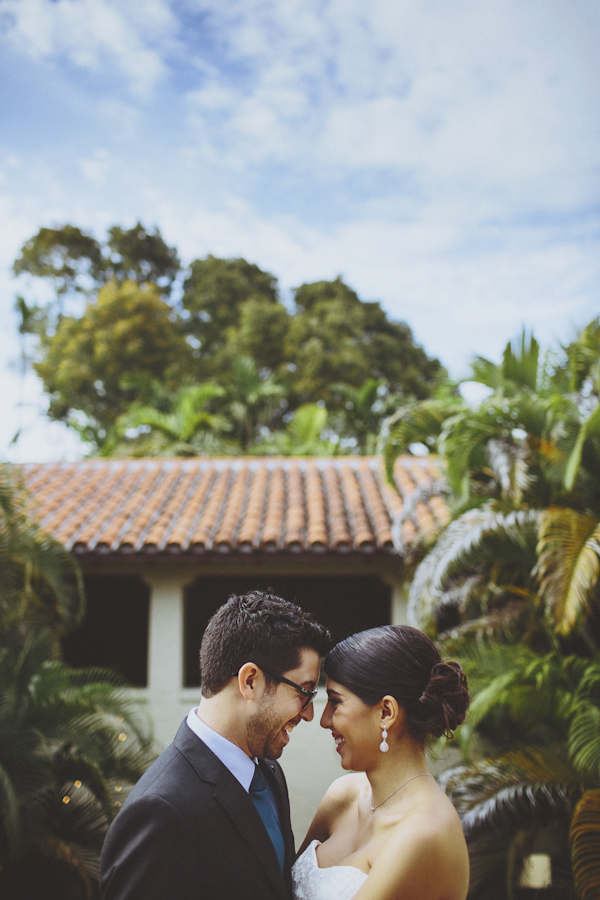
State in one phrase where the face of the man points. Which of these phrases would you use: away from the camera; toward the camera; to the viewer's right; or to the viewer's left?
to the viewer's right

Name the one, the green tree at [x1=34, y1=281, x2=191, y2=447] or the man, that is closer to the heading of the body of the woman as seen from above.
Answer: the man

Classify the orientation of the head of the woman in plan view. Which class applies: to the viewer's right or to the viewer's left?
to the viewer's left

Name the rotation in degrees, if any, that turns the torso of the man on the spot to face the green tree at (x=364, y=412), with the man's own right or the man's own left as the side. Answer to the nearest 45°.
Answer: approximately 135° to the man's own left

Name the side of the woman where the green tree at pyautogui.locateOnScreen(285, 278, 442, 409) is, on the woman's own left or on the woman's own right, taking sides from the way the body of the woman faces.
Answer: on the woman's own right

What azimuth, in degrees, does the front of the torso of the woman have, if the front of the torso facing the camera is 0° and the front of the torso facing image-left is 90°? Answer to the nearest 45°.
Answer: approximately 45°

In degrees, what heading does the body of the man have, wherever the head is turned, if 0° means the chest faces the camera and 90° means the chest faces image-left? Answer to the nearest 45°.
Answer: approximately 315°

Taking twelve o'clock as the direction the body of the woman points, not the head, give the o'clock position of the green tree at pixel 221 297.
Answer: The green tree is roughly at 4 o'clock from the woman.

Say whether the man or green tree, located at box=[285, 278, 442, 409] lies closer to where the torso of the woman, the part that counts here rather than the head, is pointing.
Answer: the man

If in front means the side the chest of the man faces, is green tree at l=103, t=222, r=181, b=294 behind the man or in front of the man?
behind

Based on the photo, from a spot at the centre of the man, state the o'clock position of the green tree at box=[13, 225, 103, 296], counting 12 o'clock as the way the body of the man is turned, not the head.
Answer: The green tree is roughly at 7 o'clock from the man.

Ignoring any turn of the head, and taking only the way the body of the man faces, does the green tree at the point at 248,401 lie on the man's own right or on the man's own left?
on the man's own left

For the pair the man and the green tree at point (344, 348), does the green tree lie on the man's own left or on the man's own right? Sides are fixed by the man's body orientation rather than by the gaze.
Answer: on the man's own left

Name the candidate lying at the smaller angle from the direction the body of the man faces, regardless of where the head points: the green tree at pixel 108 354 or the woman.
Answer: the woman
